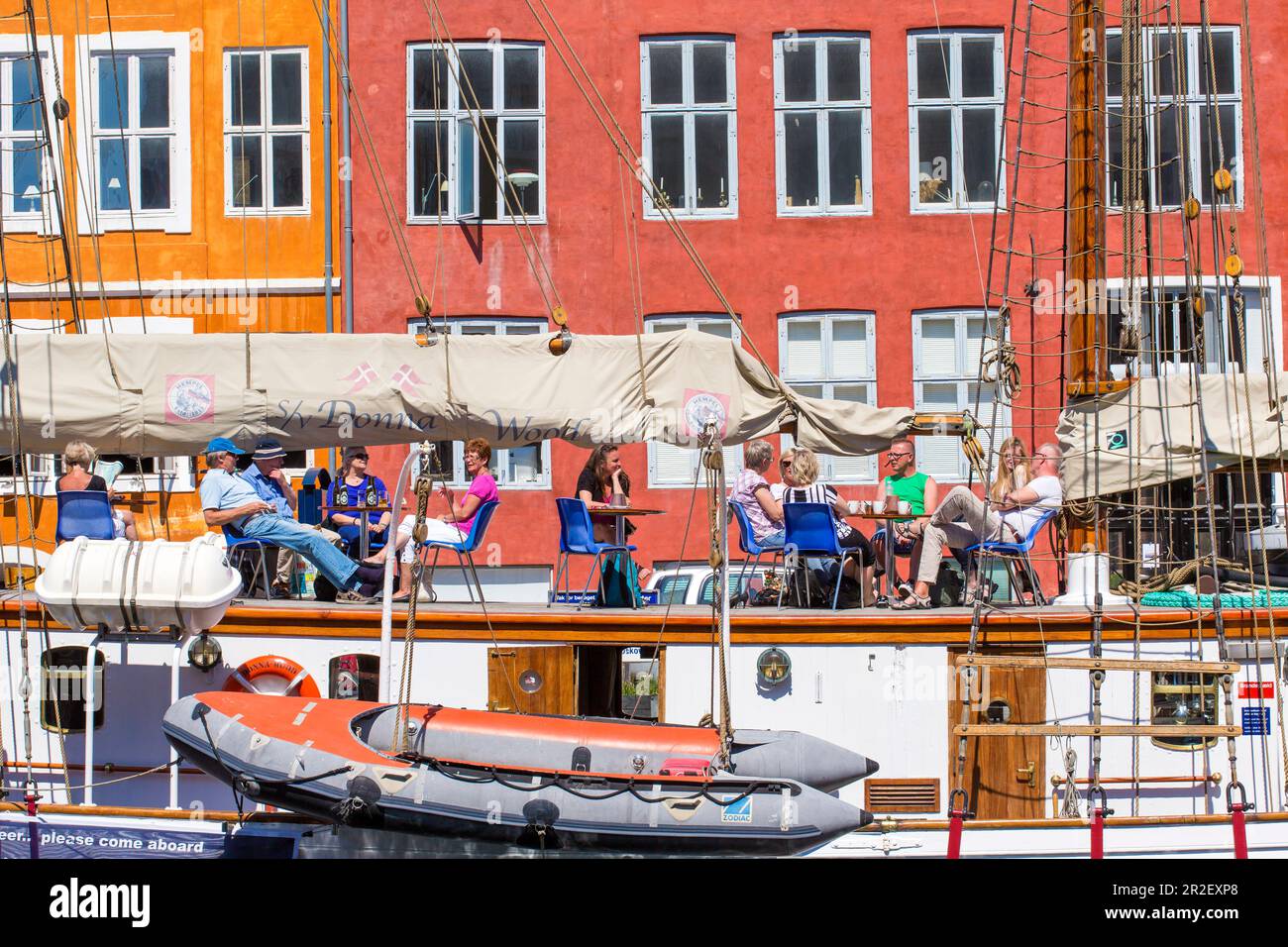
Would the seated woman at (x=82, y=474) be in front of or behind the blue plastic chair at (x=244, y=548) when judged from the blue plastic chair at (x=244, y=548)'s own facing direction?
behind

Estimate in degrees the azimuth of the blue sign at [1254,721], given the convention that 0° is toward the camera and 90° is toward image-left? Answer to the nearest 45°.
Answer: approximately 0°

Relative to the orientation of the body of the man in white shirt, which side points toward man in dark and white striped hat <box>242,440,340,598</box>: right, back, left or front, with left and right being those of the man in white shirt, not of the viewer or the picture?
front

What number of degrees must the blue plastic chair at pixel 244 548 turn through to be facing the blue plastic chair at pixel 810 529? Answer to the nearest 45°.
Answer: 0° — it already faces it

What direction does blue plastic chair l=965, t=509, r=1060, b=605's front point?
to the viewer's left

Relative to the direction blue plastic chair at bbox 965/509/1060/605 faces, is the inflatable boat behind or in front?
in front

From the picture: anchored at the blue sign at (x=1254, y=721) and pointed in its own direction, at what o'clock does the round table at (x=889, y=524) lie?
The round table is roughly at 3 o'clock from the blue sign.

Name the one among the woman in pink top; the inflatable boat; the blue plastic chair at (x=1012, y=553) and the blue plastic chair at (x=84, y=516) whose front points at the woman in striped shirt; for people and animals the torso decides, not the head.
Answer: the blue plastic chair at (x=1012, y=553)

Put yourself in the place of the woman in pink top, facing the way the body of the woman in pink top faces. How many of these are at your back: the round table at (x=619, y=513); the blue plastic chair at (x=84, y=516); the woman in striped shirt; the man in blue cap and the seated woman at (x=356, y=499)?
2

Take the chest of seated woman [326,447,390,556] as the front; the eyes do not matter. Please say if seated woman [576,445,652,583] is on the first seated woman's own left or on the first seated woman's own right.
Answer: on the first seated woman's own left

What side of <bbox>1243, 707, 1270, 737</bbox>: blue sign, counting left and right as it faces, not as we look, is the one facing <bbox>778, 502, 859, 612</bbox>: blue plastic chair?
right

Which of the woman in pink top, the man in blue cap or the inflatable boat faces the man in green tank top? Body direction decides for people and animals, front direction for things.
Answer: the man in blue cap

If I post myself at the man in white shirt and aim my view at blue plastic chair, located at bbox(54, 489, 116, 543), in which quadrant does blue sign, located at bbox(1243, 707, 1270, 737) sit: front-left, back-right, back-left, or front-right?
back-left

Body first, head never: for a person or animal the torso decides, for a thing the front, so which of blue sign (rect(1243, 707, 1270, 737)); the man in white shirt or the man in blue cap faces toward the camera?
the blue sign
